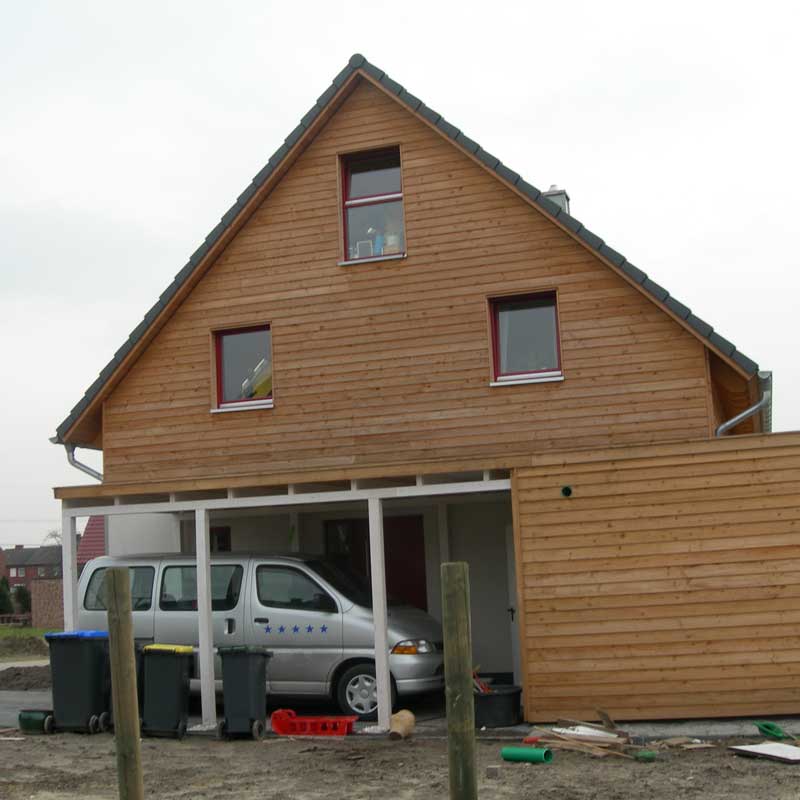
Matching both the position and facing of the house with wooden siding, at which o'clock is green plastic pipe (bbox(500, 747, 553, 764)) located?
The green plastic pipe is roughly at 12 o'clock from the house with wooden siding.

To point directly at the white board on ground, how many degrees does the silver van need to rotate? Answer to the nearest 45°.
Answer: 0° — it already faces it

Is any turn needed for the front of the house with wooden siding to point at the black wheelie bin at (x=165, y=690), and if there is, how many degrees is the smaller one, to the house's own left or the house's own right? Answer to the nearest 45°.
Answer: approximately 45° to the house's own right

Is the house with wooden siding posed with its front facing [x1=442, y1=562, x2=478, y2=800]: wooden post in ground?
yes

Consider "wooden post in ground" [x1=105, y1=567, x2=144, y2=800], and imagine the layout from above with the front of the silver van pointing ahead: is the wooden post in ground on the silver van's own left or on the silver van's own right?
on the silver van's own right

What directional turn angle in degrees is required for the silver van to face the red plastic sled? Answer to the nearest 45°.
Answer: approximately 45° to its right

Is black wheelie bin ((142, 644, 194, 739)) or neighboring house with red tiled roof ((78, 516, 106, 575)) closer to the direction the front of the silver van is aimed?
the black wheelie bin

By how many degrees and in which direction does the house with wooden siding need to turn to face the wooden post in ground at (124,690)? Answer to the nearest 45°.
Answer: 0° — it already faces it

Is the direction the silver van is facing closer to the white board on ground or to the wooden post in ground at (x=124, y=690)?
the white board on ground

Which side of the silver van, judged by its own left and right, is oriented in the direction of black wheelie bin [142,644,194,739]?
right
